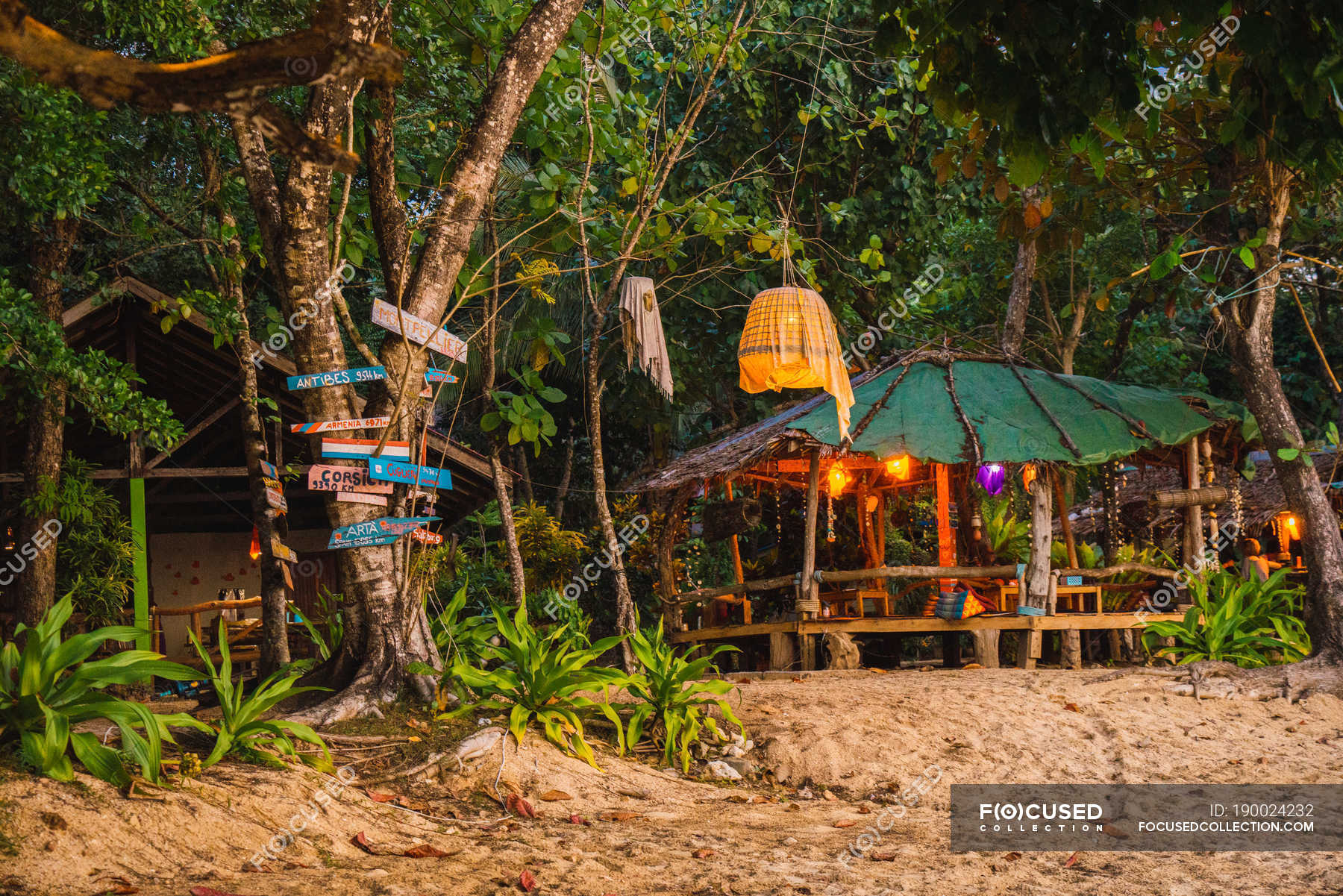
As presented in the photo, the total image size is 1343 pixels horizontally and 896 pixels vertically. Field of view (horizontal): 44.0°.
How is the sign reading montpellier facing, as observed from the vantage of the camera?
facing the viewer

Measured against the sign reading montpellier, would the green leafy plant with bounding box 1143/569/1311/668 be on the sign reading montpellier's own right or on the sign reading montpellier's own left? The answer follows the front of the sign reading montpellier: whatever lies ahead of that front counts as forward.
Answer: on the sign reading montpellier's own left

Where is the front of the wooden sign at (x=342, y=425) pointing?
toward the camera

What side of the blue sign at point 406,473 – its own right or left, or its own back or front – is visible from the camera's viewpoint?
front

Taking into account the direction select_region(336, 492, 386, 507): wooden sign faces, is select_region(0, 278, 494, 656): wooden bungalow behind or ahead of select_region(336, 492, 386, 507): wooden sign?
behind

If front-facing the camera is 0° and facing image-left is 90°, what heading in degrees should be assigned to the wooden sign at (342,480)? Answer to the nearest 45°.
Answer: approximately 0°

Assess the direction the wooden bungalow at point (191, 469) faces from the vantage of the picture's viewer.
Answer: facing the viewer

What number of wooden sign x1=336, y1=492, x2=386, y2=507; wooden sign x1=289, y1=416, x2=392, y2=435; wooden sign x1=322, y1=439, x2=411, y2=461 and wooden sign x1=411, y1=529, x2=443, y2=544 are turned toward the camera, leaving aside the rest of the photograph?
4

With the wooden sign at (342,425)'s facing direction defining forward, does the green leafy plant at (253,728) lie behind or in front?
in front
